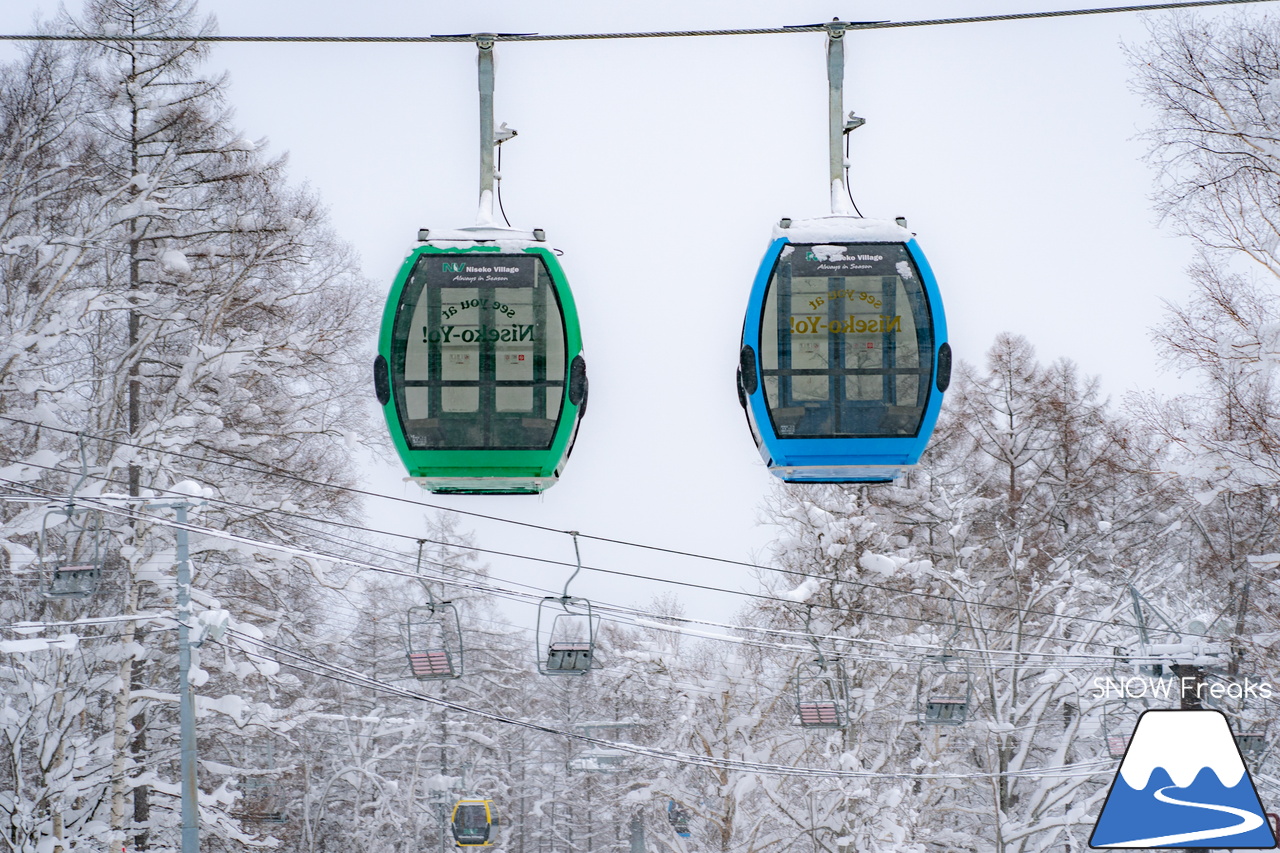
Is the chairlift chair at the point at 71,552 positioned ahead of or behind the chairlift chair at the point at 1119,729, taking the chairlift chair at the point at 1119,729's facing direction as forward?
ahead

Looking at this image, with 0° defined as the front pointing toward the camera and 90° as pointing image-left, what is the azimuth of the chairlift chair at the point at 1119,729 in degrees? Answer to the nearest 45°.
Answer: approximately 45°

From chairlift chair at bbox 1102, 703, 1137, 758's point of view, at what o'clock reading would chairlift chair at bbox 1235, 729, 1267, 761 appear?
chairlift chair at bbox 1235, 729, 1267, 761 is roughly at 8 o'clock from chairlift chair at bbox 1102, 703, 1137, 758.

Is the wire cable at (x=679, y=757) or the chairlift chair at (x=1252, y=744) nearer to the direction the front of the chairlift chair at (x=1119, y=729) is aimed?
the wire cable

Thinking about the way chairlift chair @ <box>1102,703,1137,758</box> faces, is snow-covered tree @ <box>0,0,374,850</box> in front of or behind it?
in front
